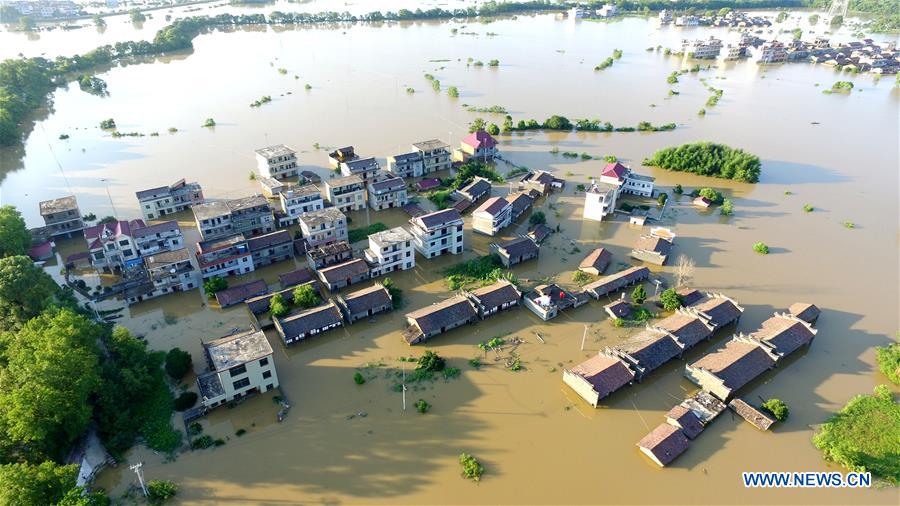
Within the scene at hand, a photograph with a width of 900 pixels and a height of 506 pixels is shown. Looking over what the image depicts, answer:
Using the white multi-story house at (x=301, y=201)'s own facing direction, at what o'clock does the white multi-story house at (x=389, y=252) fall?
the white multi-story house at (x=389, y=252) is roughly at 11 o'clock from the white multi-story house at (x=301, y=201).

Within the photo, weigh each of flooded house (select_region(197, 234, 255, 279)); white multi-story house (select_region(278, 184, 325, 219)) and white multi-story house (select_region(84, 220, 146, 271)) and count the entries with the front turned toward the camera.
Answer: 3

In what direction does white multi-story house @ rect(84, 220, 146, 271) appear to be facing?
toward the camera

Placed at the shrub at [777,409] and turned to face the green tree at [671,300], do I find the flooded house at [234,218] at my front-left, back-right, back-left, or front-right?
front-left

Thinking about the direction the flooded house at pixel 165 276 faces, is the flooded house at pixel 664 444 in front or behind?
in front

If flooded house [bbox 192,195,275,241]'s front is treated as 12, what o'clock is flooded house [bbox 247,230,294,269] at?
flooded house [bbox 247,230,294,269] is roughly at 11 o'clock from flooded house [bbox 192,195,275,241].

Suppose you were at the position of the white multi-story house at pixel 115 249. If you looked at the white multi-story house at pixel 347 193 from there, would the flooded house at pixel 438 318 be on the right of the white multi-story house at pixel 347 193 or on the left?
right

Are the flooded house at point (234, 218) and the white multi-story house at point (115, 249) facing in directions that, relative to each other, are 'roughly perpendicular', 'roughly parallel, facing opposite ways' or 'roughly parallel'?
roughly parallel

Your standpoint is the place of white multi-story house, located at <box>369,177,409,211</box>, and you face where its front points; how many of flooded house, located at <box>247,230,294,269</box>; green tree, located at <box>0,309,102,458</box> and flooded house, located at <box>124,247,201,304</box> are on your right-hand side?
3

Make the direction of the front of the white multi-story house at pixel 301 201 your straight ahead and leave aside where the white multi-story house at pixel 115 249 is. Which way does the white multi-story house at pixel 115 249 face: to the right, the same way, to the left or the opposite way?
the same way

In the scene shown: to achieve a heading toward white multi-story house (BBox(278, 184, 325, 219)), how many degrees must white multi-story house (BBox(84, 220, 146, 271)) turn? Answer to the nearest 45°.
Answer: approximately 90° to its left

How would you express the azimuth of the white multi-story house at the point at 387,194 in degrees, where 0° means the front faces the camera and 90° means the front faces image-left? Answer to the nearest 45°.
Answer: approximately 315°

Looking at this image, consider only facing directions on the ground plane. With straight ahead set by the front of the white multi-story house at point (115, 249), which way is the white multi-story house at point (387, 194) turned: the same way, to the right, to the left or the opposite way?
the same way

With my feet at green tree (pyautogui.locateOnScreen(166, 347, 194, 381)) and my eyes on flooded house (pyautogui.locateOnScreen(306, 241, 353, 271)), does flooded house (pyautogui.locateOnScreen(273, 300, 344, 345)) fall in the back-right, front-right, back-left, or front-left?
front-right

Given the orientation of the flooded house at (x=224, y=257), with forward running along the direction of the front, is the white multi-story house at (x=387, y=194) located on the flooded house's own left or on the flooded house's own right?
on the flooded house's own left

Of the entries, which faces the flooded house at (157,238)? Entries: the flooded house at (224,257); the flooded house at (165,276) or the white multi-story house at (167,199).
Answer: the white multi-story house

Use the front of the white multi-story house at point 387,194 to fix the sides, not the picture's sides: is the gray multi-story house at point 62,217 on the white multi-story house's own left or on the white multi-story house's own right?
on the white multi-story house's own right

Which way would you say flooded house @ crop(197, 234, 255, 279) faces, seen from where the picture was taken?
facing the viewer

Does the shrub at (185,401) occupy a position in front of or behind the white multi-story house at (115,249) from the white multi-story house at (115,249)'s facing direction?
in front

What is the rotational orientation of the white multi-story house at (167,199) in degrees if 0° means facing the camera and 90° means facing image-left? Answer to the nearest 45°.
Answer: approximately 0°
